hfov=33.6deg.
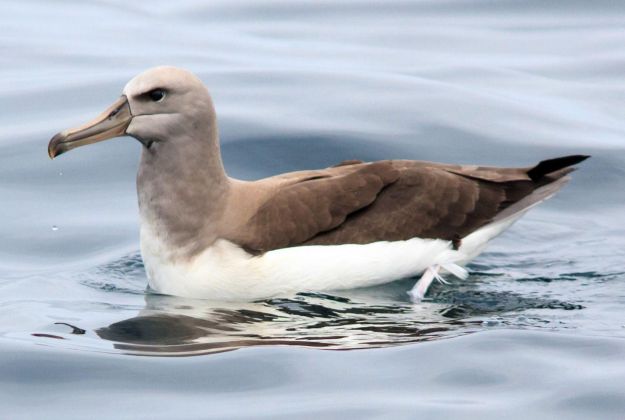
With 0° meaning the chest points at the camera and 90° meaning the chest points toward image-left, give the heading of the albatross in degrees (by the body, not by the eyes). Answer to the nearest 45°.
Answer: approximately 90°
